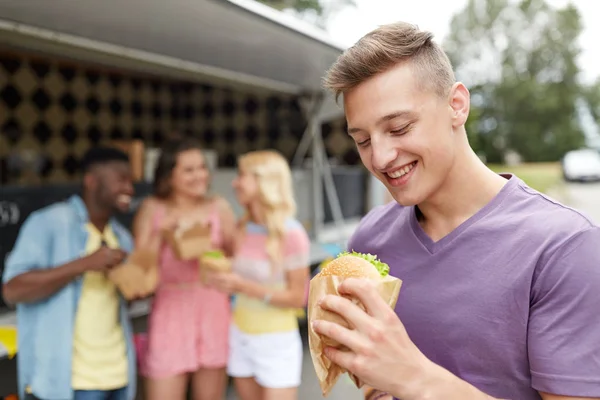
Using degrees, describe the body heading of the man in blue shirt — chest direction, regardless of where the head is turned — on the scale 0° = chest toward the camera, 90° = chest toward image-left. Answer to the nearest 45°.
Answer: approximately 315°

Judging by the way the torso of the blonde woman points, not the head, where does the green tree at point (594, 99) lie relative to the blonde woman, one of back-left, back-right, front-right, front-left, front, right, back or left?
back

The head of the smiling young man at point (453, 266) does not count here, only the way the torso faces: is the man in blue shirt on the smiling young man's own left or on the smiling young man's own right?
on the smiling young man's own right

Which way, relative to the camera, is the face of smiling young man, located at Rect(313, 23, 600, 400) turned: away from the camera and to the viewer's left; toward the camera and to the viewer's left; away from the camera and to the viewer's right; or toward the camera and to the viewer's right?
toward the camera and to the viewer's left

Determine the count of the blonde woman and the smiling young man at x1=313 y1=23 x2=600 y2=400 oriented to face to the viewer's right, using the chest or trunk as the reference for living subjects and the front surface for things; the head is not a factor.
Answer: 0

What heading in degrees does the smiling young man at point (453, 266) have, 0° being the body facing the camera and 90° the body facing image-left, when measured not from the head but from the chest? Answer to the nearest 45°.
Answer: approximately 45°

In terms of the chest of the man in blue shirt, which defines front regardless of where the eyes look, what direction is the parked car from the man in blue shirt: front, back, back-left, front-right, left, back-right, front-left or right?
left

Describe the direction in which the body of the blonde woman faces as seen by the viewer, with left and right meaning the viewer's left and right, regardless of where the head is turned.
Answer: facing the viewer and to the left of the viewer
